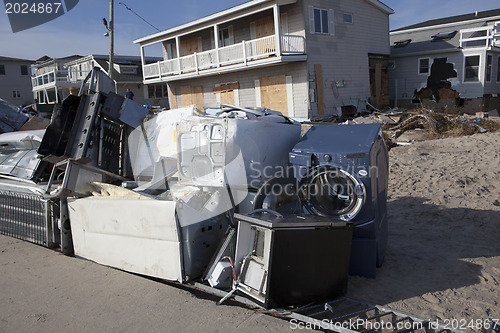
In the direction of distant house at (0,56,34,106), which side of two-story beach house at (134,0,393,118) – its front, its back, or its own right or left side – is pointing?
right

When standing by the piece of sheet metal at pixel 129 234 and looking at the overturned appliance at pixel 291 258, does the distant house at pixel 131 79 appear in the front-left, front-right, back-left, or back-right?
back-left

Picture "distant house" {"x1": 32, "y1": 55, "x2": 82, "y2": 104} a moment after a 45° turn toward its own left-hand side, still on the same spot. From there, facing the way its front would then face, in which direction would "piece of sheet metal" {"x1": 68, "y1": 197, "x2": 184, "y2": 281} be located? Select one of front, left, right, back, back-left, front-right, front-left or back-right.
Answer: front

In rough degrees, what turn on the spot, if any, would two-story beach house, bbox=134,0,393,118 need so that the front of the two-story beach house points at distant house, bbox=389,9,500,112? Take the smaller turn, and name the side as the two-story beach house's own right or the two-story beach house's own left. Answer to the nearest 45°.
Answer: approximately 135° to the two-story beach house's own left

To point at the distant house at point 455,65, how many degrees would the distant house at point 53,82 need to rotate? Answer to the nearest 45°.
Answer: approximately 90° to its left

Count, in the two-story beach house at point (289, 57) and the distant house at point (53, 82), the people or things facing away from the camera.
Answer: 0

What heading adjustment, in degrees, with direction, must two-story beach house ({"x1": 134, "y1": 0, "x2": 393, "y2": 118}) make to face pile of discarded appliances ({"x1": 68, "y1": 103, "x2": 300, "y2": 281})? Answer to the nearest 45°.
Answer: approximately 45° to its left

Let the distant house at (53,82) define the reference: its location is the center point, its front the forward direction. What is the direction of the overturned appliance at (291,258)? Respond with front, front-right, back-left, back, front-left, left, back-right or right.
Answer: front-left

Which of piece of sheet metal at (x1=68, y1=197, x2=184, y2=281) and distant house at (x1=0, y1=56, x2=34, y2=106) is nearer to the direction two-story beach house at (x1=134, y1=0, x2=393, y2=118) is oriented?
the piece of sheet metal

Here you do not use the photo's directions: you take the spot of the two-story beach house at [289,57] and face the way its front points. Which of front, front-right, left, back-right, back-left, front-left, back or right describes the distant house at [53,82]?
right

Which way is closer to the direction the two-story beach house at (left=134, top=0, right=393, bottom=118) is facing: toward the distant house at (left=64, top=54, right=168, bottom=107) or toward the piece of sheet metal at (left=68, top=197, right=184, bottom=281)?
the piece of sheet metal
